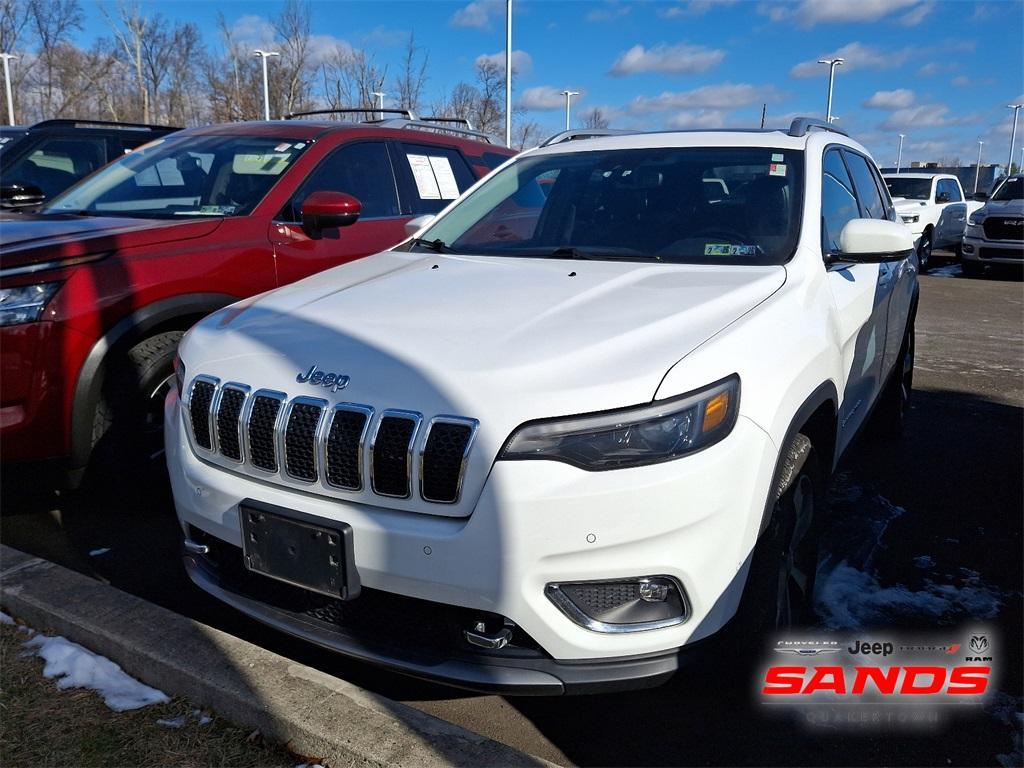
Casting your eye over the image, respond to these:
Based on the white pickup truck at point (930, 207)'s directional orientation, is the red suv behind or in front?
in front

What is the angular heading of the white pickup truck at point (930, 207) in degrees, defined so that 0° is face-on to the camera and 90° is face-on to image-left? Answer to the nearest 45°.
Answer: approximately 45°

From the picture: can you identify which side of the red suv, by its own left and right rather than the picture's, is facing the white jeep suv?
left

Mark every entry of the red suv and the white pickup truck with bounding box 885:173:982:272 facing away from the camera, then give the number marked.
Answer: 0

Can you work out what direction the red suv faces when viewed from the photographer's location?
facing the viewer and to the left of the viewer

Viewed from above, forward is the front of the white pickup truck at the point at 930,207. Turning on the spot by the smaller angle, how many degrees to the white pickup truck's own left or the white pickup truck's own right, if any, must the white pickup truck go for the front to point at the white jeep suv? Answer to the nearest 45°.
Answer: approximately 45° to the white pickup truck's own left

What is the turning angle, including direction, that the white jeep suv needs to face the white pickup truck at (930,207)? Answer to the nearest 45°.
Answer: approximately 180°

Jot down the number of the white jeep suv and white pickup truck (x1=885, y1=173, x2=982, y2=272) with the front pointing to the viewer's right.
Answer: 0

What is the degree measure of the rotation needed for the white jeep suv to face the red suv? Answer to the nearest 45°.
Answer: approximately 90° to its right

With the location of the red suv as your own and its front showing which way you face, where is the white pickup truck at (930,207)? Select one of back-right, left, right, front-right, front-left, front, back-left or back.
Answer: back
